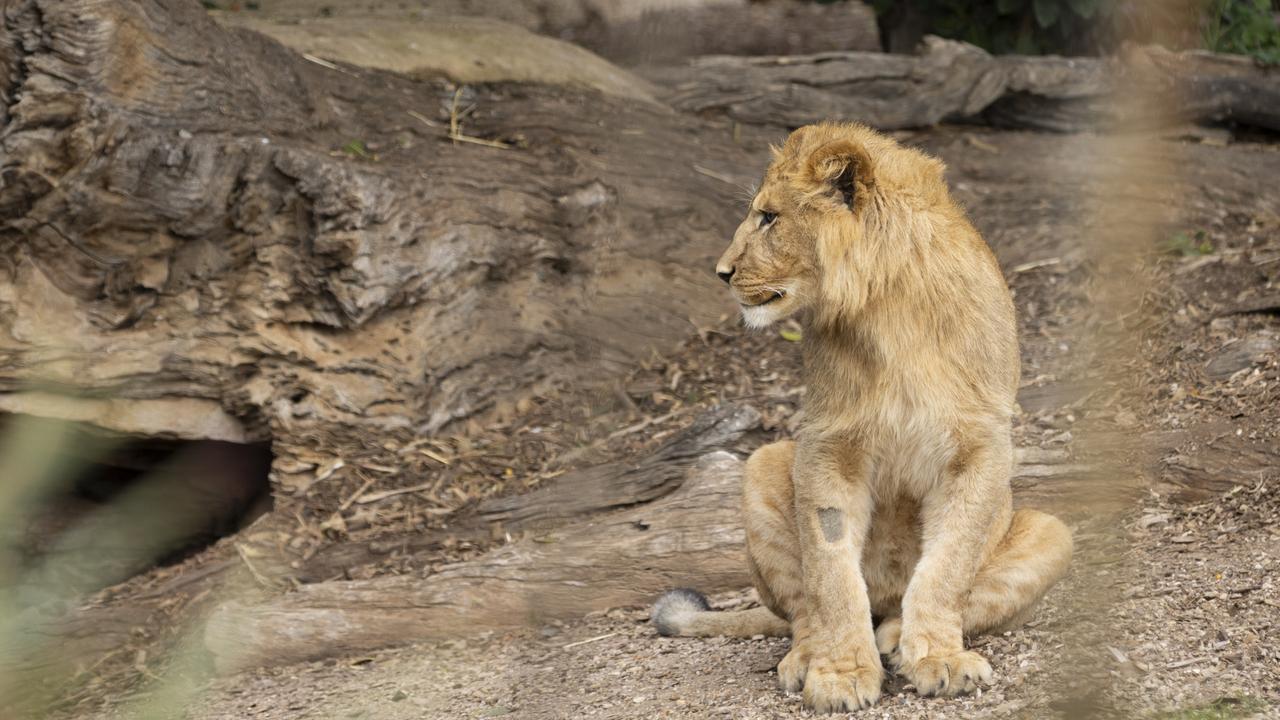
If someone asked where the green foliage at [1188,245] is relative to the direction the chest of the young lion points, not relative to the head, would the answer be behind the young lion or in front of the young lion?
behind

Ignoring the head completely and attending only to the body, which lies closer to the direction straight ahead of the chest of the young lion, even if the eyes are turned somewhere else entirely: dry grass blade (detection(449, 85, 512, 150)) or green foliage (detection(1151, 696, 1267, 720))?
the green foliage

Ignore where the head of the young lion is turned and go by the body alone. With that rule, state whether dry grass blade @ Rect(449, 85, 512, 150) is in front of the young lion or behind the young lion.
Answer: behind

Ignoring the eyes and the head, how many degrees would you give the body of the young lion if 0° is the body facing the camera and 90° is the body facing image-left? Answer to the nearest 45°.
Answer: approximately 0°

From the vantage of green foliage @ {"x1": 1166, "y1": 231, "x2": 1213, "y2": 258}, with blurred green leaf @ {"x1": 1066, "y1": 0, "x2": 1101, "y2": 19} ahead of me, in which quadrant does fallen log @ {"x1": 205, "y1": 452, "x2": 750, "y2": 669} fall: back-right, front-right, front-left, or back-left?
back-left

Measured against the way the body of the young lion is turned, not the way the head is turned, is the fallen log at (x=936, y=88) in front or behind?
behind

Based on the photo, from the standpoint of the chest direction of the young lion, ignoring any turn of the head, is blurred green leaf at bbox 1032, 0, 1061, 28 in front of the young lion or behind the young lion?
behind

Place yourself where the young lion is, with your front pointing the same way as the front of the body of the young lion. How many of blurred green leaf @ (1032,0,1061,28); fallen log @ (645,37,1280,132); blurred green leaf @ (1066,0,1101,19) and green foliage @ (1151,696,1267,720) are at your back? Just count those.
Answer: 3

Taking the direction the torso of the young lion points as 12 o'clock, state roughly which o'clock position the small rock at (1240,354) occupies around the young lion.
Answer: The small rock is roughly at 7 o'clock from the young lion.

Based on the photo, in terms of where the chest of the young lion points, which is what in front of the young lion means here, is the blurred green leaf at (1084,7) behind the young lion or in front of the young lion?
behind

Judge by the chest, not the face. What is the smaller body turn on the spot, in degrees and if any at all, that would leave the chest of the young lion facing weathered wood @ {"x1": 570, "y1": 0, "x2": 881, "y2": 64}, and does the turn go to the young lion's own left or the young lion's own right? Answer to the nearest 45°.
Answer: approximately 180°
